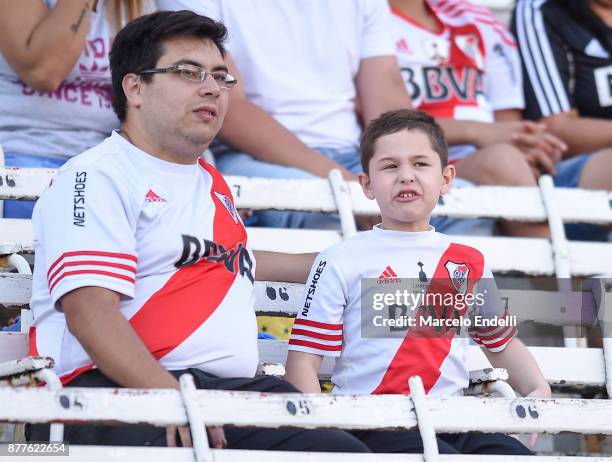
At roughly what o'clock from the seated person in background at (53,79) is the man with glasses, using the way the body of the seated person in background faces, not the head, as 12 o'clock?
The man with glasses is roughly at 11 o'clock from the seated person in background.

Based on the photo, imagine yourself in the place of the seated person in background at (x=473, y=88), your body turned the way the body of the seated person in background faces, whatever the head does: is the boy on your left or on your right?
on your right

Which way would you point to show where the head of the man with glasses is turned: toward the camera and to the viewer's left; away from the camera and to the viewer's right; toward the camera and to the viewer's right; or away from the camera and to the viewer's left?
toward the camera and to the viewer's right

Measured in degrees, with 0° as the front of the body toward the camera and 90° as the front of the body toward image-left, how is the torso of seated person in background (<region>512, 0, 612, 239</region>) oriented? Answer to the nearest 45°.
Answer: approximately 315°

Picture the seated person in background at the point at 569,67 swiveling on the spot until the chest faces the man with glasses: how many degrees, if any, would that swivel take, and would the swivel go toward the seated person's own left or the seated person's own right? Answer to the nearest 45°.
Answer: approximately 90° to the seated person's own right

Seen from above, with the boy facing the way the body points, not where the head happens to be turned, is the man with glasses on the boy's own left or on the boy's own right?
on the boy's own right

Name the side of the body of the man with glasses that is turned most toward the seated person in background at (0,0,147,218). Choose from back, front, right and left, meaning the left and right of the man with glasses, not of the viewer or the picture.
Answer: back

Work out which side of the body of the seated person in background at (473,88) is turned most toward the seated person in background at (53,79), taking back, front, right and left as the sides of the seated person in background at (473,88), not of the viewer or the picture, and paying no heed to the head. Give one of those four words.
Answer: right

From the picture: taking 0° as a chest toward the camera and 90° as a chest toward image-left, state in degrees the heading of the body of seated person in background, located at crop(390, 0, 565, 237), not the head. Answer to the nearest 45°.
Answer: approximately 315°

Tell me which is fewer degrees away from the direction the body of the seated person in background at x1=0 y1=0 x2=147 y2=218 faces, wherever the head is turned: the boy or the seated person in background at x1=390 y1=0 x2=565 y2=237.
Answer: the boy
